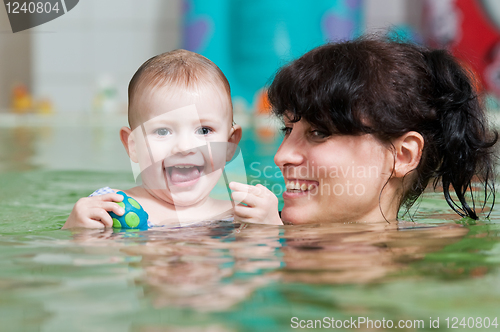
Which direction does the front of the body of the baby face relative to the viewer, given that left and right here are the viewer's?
facing the viewer
